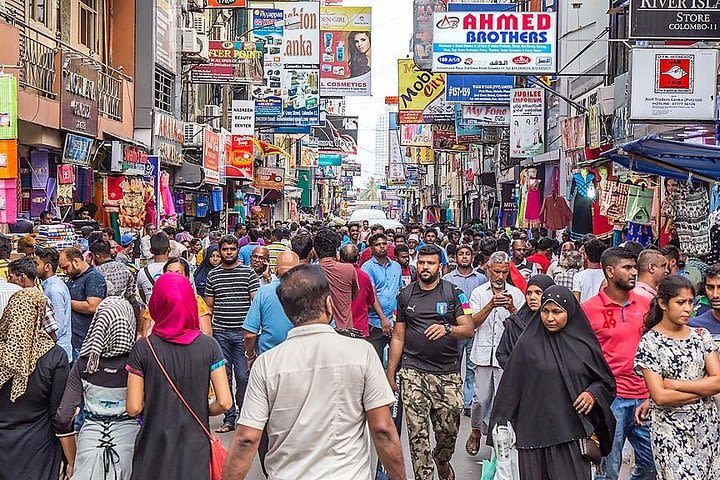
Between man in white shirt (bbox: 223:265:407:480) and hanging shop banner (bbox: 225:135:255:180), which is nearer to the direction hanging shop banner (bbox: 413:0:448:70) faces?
the man in white shirt

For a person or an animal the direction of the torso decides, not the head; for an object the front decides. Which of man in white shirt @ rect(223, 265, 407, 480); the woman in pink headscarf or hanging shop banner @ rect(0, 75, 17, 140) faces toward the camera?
the hanging shop banner

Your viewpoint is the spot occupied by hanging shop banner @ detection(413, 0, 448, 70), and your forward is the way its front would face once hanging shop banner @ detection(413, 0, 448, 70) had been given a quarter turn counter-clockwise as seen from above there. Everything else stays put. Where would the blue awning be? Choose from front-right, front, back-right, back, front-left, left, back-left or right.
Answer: right

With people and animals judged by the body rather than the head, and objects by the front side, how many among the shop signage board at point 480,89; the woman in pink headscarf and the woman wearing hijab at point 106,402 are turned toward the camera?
1

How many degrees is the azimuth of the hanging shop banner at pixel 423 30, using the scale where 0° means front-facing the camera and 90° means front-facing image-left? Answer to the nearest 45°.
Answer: approximately 0°

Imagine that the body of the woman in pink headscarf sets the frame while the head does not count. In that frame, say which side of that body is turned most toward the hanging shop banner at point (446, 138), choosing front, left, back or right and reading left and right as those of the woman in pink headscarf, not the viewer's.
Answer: front

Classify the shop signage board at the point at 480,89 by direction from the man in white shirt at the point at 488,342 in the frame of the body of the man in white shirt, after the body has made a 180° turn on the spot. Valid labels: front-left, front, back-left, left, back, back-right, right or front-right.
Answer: front

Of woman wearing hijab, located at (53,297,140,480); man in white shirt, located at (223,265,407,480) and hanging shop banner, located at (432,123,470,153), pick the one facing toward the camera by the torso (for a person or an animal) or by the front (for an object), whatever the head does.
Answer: the hanging shop banner

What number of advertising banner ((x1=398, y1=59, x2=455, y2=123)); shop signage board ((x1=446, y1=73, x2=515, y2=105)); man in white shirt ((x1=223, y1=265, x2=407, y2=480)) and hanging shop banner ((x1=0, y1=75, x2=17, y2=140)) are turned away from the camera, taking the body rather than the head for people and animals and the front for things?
1

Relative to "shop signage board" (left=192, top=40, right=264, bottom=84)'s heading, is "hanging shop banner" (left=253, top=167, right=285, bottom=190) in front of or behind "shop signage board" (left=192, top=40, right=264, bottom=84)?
behind

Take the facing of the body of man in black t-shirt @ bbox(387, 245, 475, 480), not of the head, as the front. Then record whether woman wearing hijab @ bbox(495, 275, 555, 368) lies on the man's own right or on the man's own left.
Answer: on the man's own left

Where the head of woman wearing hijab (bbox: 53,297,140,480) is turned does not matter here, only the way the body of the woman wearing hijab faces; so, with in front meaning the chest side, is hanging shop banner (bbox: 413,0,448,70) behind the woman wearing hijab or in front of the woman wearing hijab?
in front

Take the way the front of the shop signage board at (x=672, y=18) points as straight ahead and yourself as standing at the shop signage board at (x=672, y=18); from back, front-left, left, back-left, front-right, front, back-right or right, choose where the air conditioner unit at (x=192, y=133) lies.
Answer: back-right

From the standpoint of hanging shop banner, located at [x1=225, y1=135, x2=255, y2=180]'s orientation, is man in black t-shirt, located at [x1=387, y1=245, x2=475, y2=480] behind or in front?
in front

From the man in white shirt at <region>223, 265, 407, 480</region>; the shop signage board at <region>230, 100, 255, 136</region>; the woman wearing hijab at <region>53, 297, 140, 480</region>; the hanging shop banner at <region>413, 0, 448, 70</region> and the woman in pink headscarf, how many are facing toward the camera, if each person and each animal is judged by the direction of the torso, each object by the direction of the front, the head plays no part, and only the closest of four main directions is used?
2
